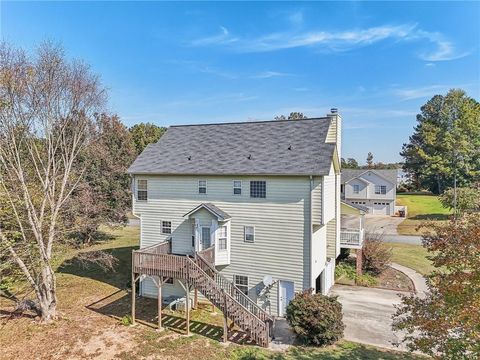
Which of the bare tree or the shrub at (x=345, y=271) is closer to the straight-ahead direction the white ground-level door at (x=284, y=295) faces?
the bare tree

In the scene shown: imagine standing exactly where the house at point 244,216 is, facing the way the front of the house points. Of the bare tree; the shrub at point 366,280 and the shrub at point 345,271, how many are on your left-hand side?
1

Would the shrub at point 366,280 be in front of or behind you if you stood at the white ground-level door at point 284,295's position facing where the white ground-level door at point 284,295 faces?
behind

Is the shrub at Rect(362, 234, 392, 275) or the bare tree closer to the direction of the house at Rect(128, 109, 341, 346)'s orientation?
the shrub

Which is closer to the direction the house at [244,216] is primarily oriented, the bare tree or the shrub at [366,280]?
the shrub

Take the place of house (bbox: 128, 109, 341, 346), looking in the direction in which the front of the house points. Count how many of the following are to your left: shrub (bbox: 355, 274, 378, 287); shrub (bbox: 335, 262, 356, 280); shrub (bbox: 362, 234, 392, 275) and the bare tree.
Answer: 1

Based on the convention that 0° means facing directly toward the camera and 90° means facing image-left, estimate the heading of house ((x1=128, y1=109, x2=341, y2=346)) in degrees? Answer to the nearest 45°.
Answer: approximately 180°

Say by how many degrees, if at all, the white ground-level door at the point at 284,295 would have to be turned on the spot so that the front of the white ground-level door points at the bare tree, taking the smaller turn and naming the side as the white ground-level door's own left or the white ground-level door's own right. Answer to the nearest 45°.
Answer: approximately 90° to the white ground-level door's own right

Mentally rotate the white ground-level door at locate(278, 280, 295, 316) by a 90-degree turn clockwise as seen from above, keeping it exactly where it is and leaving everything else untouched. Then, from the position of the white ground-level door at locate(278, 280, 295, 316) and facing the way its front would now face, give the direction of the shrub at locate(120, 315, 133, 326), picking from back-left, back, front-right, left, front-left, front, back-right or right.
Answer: front

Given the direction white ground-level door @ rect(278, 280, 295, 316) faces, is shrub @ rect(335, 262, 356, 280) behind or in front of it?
behind

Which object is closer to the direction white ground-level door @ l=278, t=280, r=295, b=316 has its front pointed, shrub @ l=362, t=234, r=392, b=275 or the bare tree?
the bare tree

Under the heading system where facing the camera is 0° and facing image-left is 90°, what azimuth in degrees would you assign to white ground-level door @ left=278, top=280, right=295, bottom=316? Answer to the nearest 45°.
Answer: approximately 0°
